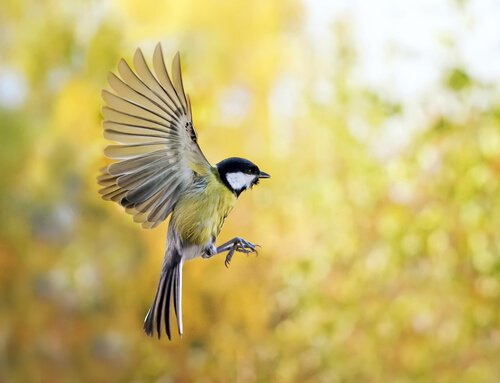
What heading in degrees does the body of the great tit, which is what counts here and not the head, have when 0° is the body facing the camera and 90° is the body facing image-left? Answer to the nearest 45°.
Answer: approximately 270°
